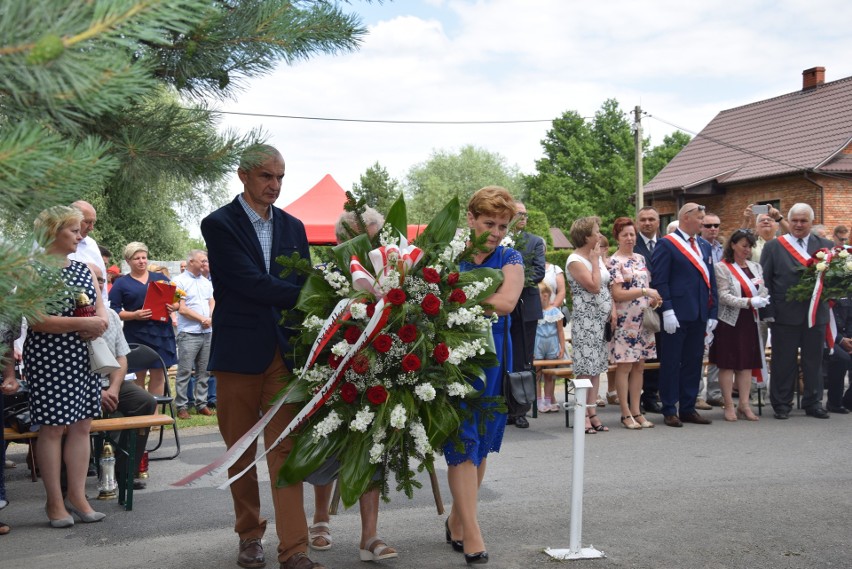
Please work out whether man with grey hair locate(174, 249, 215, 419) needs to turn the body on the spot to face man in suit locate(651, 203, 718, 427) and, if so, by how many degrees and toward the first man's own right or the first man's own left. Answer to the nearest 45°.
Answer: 0° — they already face them

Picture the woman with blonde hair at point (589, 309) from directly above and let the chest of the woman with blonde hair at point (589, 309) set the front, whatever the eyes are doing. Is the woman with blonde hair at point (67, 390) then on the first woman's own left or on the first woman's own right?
on the first woman's own right

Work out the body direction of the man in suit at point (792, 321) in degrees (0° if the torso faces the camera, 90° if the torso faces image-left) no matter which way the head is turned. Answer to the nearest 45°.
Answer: approximately 0°

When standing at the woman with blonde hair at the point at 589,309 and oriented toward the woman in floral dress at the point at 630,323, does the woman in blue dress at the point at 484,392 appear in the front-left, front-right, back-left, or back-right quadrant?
back-right

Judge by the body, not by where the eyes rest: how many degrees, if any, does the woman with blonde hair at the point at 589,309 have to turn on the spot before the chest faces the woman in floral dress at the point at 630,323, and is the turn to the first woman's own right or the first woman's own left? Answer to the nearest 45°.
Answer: approximately 45° to the first woman's own left

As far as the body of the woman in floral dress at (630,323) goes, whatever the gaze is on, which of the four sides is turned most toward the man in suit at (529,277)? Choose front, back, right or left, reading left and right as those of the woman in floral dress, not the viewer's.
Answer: right
